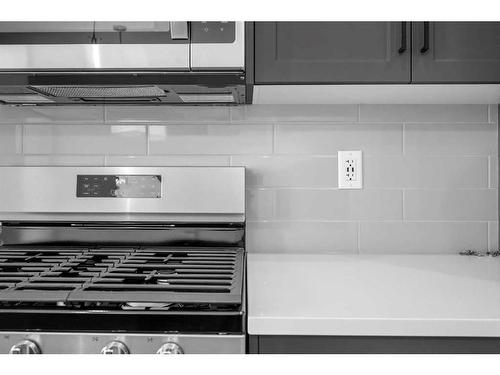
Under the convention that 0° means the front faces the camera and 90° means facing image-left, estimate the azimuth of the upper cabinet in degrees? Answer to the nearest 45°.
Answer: approximately 0°

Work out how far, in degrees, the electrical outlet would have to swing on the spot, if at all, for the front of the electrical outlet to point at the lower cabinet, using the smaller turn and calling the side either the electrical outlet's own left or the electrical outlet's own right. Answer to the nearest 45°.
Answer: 0° — it already faces it

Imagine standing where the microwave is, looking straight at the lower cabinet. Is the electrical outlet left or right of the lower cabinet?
left

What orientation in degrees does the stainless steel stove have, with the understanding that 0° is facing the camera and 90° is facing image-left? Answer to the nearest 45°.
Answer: approximately 0°

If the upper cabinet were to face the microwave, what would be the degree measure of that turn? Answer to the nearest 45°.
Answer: approximately 90° to its right

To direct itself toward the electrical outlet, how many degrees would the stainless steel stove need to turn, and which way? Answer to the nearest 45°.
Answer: approximately 90° to its left
